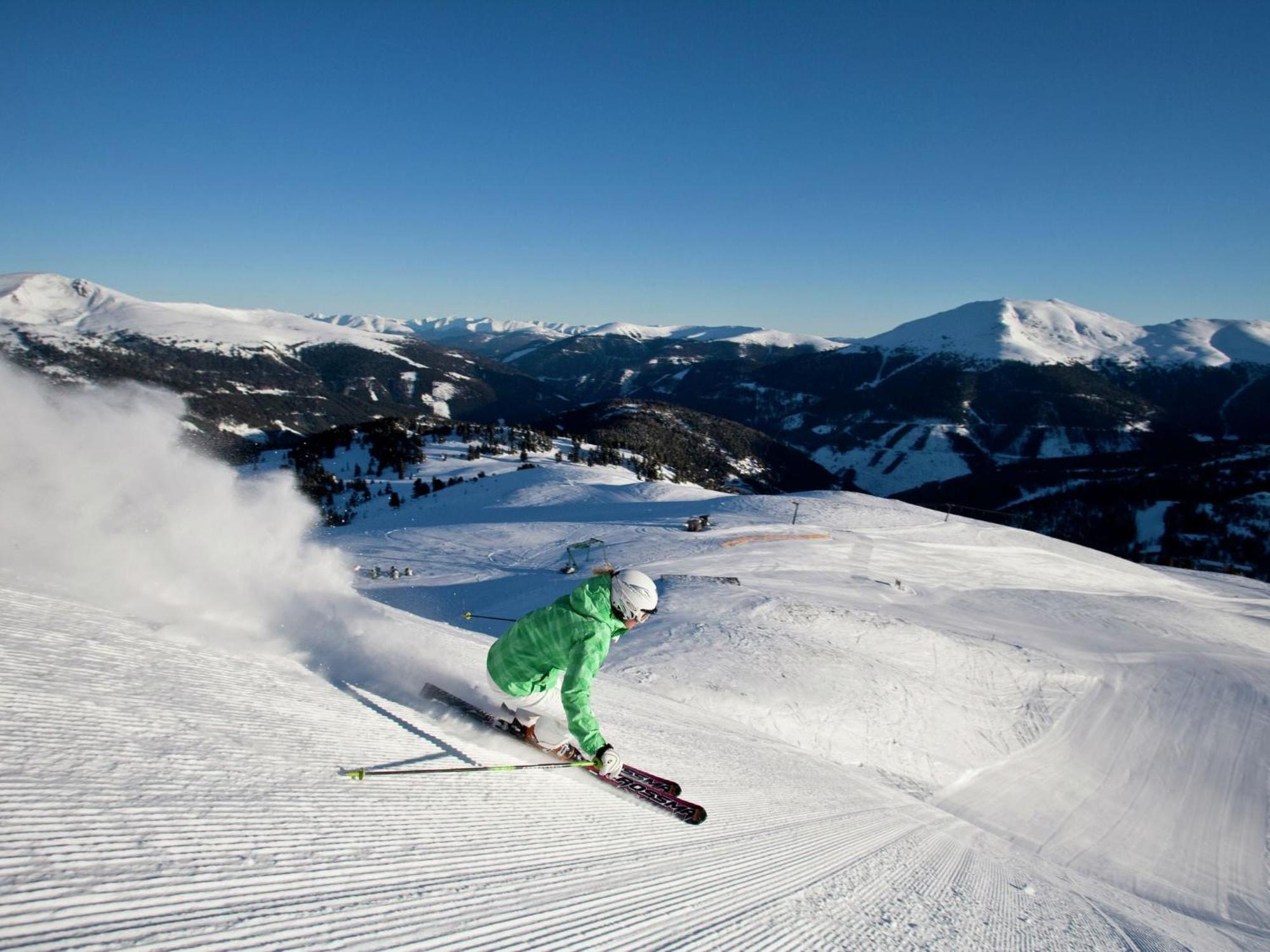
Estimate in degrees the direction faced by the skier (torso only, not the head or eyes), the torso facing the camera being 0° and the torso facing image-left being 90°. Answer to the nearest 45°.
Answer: approximately 270°
